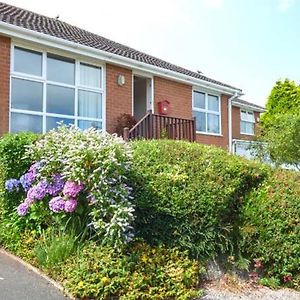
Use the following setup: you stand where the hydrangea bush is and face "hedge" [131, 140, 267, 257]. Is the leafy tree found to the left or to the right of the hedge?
left

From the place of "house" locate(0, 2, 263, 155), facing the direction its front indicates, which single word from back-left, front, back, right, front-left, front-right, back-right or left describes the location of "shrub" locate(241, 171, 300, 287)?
front

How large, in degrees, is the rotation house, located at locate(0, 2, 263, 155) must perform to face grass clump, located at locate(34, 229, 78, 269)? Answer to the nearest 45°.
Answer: approximately 45° to its right

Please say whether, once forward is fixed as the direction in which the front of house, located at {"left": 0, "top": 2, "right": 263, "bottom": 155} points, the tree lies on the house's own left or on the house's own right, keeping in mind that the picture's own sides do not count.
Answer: on the house's own left

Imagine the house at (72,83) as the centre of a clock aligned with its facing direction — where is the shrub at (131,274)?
The shrub is roughly at 1 o'clock from the house.

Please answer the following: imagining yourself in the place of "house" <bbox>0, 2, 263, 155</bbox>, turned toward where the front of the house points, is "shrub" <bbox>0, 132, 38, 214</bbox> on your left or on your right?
on your right

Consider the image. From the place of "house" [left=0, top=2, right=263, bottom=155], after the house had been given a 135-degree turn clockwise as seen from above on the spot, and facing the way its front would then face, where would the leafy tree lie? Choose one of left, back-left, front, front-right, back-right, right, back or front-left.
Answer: back-right
